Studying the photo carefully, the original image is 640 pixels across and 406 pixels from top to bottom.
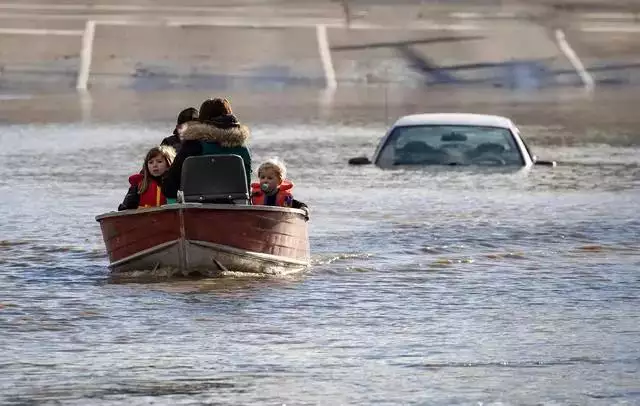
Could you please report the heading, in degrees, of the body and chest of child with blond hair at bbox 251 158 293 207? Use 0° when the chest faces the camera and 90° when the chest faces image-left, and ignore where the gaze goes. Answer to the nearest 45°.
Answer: approximately 45°

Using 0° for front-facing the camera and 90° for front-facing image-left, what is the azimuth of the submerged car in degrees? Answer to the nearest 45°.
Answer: approximately 0°

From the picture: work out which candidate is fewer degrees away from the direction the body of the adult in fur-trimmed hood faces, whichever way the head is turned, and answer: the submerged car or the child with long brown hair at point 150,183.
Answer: the submerged car

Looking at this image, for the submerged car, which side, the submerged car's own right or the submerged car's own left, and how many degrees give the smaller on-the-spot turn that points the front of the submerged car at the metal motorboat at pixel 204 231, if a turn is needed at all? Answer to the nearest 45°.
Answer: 0° — it already faces it

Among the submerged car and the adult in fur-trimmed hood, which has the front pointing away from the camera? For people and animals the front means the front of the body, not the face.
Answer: the adult in fur-trimmed hood

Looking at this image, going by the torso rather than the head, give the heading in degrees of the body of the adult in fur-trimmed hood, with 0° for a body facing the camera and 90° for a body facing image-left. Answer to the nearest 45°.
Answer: approximately 180°
